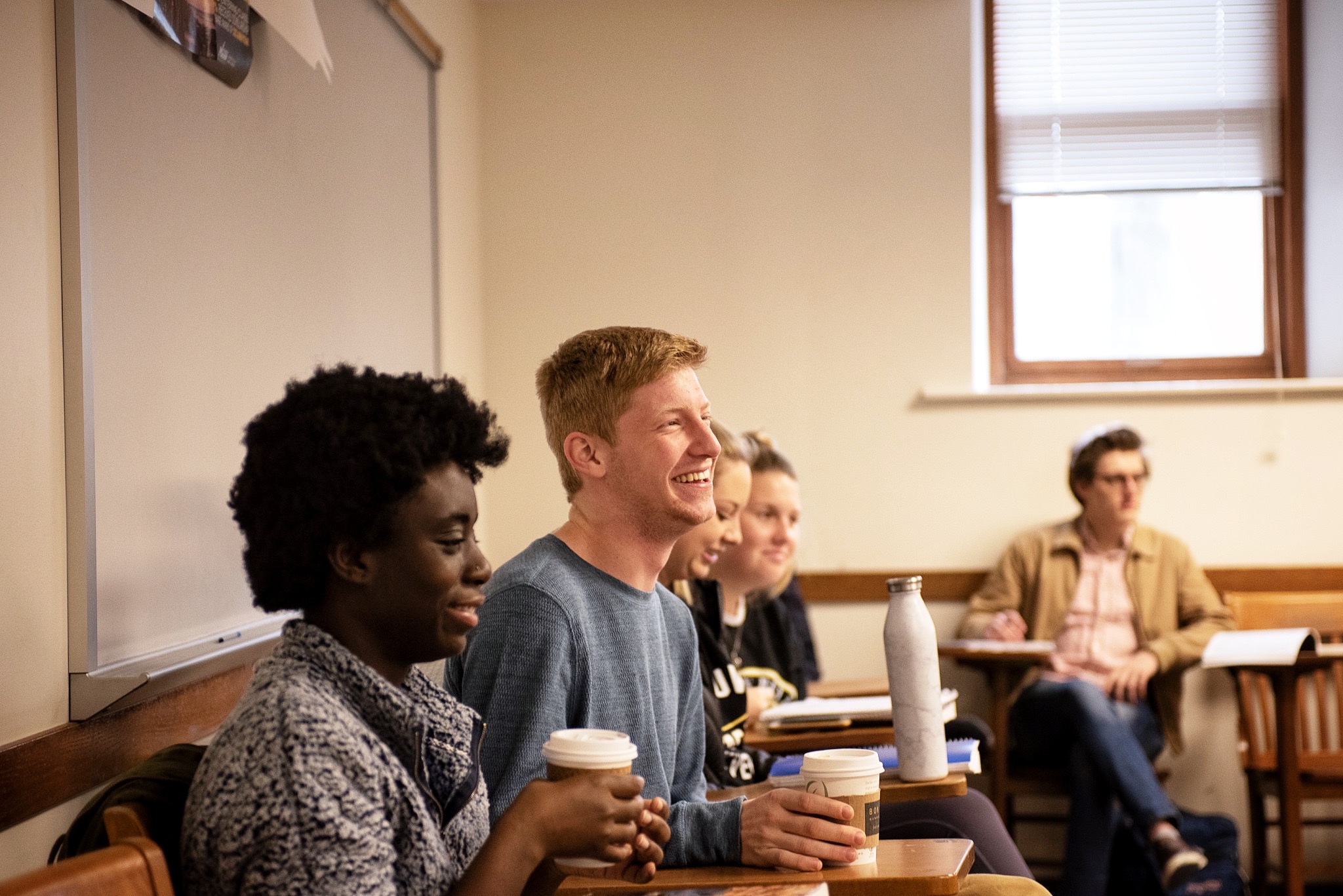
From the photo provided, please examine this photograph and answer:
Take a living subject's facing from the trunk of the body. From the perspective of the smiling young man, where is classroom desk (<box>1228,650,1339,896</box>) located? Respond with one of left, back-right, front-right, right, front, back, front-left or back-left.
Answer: left

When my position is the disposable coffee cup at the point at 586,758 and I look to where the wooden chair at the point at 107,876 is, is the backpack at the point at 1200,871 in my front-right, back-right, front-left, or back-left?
back-right

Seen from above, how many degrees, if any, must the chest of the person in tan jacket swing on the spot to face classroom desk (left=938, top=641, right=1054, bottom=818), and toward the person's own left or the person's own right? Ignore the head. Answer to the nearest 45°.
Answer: approximately 45° to the person's own right

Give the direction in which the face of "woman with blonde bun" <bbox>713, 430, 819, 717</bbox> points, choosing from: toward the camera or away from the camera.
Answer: toward the camera

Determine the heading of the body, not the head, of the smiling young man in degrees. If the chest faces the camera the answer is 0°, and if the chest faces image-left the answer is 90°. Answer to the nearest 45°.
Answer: approximately 315°

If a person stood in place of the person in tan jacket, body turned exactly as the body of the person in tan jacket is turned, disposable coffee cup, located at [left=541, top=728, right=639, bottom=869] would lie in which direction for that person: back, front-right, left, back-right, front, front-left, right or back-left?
front

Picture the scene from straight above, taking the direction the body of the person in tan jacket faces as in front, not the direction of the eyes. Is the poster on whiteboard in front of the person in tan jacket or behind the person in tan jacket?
in front

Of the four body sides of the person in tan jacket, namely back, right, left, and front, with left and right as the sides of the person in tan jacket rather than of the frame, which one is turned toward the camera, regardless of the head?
front

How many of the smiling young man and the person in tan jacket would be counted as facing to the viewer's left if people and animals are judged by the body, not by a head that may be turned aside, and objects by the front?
0
